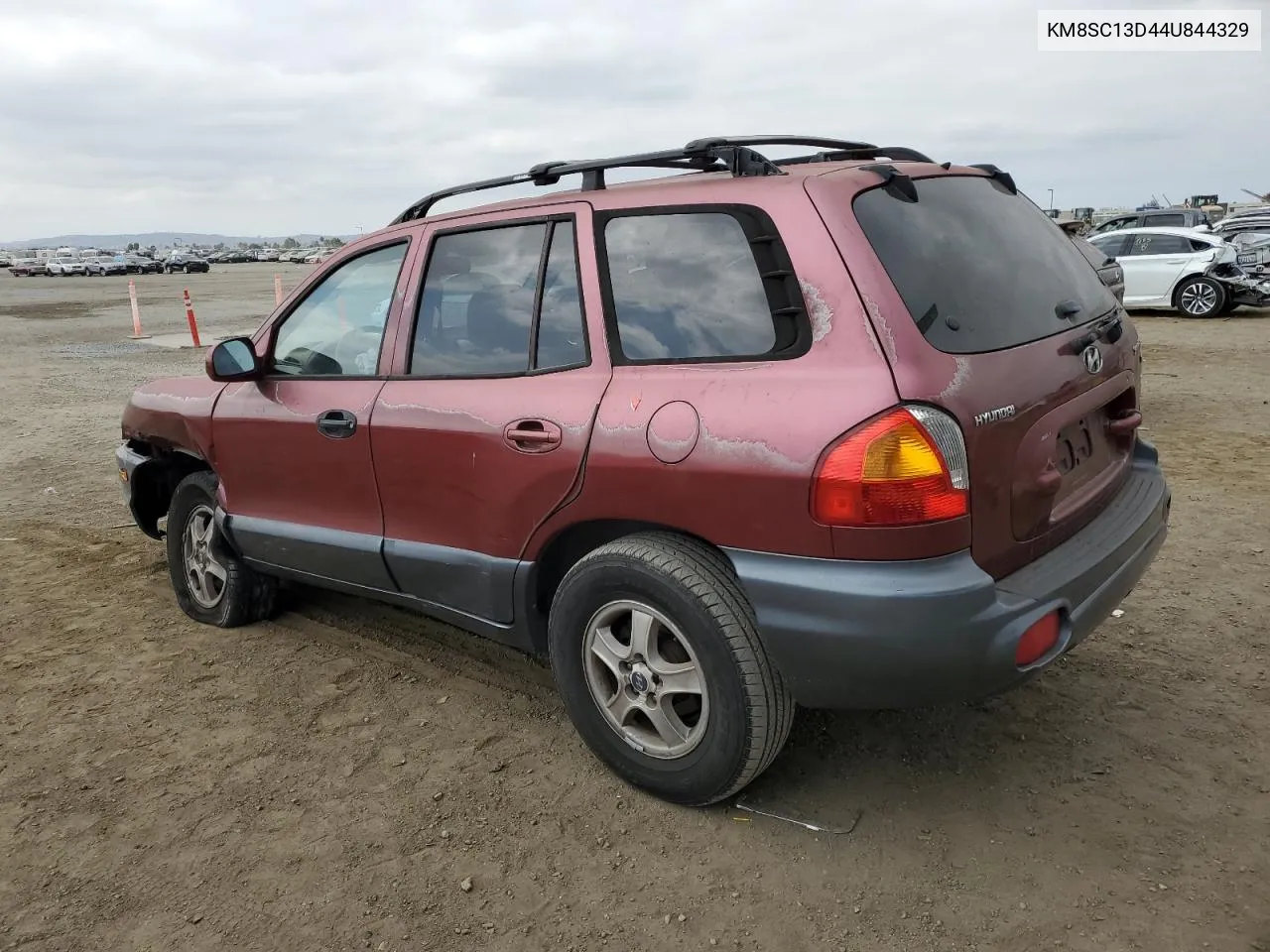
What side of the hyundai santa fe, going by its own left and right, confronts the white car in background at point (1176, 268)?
right

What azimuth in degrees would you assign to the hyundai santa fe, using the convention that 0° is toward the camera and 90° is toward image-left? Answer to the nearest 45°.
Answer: approximately 135°
